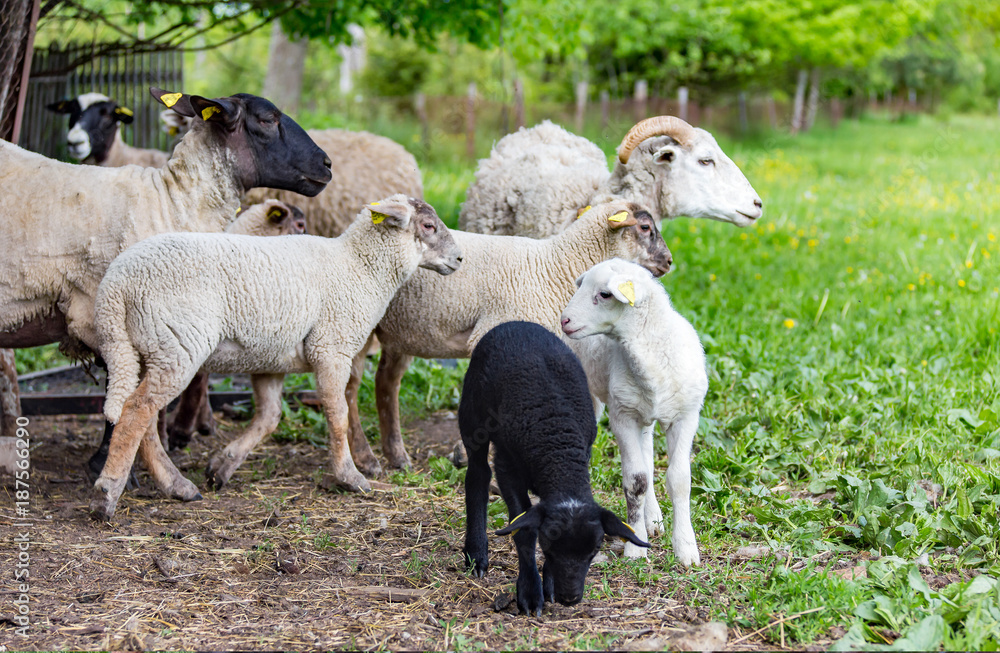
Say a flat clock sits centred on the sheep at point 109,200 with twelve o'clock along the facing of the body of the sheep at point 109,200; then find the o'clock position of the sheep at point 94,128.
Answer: the sheep at point 94,128 is roughly at 9 o'clock from the sheep at point 109,200.

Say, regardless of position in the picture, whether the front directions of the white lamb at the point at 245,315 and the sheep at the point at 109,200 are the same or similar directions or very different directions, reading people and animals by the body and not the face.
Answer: same or similar directions

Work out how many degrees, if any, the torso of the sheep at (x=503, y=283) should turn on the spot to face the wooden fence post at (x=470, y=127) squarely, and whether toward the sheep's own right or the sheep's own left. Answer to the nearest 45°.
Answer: approximately 90° to the sheep's own left

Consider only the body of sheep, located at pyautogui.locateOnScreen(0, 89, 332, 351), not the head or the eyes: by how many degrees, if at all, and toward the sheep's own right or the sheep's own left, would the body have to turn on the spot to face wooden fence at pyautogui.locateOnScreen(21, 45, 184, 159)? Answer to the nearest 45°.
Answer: approximately 90° to the sheep's own left

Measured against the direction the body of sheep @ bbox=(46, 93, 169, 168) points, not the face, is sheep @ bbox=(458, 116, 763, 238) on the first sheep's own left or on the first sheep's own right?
on the first sheep's own left

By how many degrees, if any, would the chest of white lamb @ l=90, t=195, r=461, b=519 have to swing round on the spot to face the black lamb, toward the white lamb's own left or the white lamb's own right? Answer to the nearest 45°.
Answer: approximately 45° to the white lamb's own right

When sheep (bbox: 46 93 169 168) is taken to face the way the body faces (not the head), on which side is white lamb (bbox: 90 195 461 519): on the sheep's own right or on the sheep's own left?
on the sheep's own left

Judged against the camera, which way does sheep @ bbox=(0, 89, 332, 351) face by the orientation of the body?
to the viewer's right

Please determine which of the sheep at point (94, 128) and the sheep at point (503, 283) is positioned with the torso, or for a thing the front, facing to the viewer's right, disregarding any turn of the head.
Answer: the sheep at point (503, 283)

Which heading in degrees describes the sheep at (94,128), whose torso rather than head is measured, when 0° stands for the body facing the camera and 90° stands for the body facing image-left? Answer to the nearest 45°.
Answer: approximately 45°

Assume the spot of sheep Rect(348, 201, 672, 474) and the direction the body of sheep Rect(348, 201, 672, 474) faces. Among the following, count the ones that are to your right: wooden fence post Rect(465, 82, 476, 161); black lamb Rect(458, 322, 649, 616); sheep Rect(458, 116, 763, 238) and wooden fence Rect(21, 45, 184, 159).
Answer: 1

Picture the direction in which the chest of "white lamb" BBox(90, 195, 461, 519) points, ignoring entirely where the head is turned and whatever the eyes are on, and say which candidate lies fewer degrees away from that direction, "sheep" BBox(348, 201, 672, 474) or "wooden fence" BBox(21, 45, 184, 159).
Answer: the sheep

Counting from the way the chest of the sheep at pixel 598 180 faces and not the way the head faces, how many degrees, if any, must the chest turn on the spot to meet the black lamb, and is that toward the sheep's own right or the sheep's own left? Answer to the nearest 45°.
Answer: approximately 90° to the sheep's own right

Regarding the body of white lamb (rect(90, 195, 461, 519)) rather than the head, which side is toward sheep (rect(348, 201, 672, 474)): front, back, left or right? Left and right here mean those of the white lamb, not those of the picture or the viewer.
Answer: front

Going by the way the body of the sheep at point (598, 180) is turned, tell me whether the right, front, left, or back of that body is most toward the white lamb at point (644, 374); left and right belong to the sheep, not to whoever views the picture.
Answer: right

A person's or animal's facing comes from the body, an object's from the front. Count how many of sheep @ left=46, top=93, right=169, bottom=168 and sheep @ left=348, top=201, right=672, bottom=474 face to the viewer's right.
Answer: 1

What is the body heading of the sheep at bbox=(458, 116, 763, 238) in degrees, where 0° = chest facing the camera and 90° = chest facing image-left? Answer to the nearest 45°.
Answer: approximately 270°

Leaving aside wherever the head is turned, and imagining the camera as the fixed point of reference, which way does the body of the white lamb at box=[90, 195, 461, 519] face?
to the viewer's right

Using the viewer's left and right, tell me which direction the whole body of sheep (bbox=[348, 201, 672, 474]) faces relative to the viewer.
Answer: facing to the right of the viewer
